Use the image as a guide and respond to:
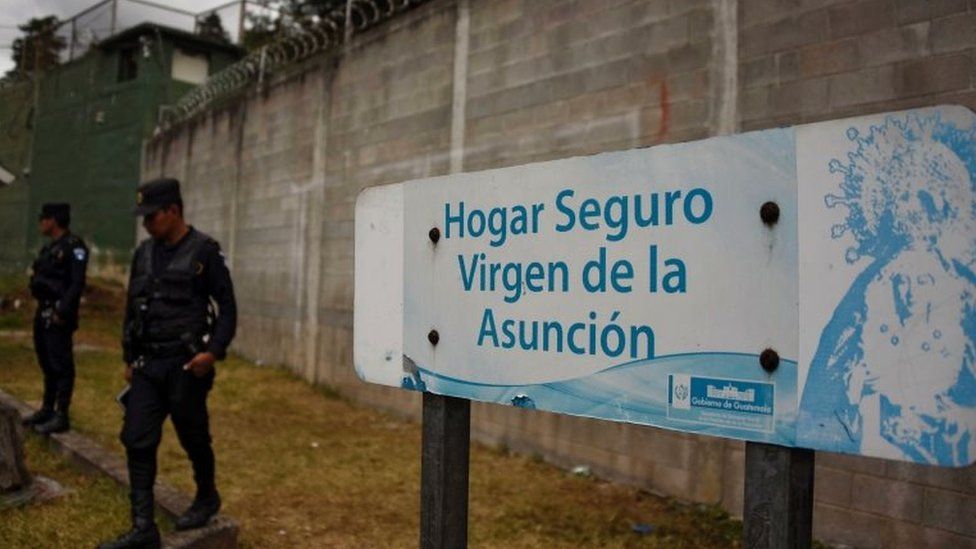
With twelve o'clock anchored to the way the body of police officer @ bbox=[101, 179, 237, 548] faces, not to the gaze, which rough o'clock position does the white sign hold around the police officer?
The white sign is roughly at 10 o'clock from the police officer.

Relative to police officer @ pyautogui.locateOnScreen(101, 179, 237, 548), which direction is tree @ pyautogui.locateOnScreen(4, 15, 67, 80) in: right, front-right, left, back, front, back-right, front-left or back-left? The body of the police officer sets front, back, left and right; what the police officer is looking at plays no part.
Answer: back-right

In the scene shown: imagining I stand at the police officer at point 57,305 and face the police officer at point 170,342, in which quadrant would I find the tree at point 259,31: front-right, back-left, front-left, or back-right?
back-left

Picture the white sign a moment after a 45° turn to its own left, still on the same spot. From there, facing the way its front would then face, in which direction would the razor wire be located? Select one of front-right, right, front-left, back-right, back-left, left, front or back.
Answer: back-right

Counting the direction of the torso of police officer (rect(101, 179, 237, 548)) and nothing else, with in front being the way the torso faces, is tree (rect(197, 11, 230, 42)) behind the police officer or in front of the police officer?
behind

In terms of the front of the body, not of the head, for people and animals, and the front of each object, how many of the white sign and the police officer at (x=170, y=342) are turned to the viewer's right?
0

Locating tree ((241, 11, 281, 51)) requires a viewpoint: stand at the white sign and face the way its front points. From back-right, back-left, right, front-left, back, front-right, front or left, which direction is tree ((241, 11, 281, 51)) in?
right

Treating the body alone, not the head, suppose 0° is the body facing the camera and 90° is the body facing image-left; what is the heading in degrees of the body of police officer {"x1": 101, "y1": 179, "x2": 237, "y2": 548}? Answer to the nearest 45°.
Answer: approximately 45°

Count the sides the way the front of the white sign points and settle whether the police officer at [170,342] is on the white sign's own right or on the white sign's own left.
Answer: on the white sign's own right

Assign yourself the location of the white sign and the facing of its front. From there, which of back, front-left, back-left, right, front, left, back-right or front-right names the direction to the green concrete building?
right

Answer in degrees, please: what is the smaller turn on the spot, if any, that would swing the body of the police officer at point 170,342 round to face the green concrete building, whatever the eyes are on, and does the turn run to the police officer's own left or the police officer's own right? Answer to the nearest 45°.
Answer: approximately 135° to the police officer's own right

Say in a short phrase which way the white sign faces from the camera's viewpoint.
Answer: facing the viewer and to the left of the viewer

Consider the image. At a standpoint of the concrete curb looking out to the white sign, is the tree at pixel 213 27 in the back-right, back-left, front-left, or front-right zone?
back-left
